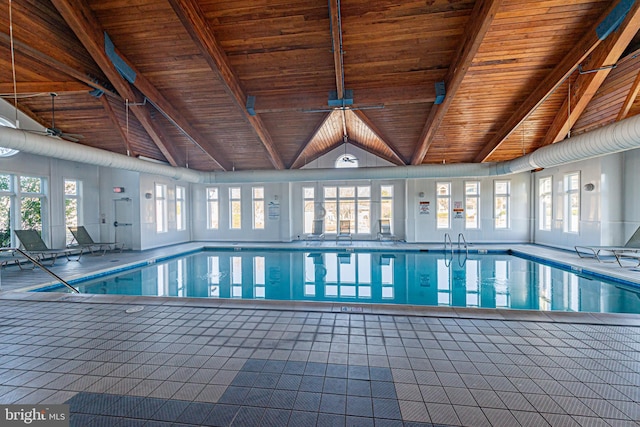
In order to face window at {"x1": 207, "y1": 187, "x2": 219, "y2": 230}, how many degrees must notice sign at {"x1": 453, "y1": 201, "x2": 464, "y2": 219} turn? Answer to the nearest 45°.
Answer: approximately 90° to its right

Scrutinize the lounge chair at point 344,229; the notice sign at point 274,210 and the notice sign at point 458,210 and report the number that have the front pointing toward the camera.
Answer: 3

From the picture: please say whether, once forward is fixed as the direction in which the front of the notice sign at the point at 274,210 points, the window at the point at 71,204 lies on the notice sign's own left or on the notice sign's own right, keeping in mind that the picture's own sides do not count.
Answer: on the notice sign's own right

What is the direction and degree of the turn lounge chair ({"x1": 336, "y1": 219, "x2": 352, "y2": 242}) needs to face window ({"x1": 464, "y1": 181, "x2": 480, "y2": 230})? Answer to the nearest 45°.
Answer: approximately 90° to its left

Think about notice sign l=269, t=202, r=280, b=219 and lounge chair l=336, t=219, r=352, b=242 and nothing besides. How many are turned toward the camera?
2

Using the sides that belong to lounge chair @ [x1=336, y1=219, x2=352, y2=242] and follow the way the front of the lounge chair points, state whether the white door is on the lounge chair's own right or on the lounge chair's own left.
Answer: on the lounge chair's own right

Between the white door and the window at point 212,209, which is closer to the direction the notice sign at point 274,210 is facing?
the white door

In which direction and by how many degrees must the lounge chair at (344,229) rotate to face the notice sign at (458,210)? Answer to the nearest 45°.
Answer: approximately 90° to its left

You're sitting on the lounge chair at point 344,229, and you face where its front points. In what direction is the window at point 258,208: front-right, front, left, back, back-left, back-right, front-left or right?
right

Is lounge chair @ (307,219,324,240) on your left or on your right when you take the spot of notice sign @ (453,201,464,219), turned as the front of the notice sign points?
on your right
